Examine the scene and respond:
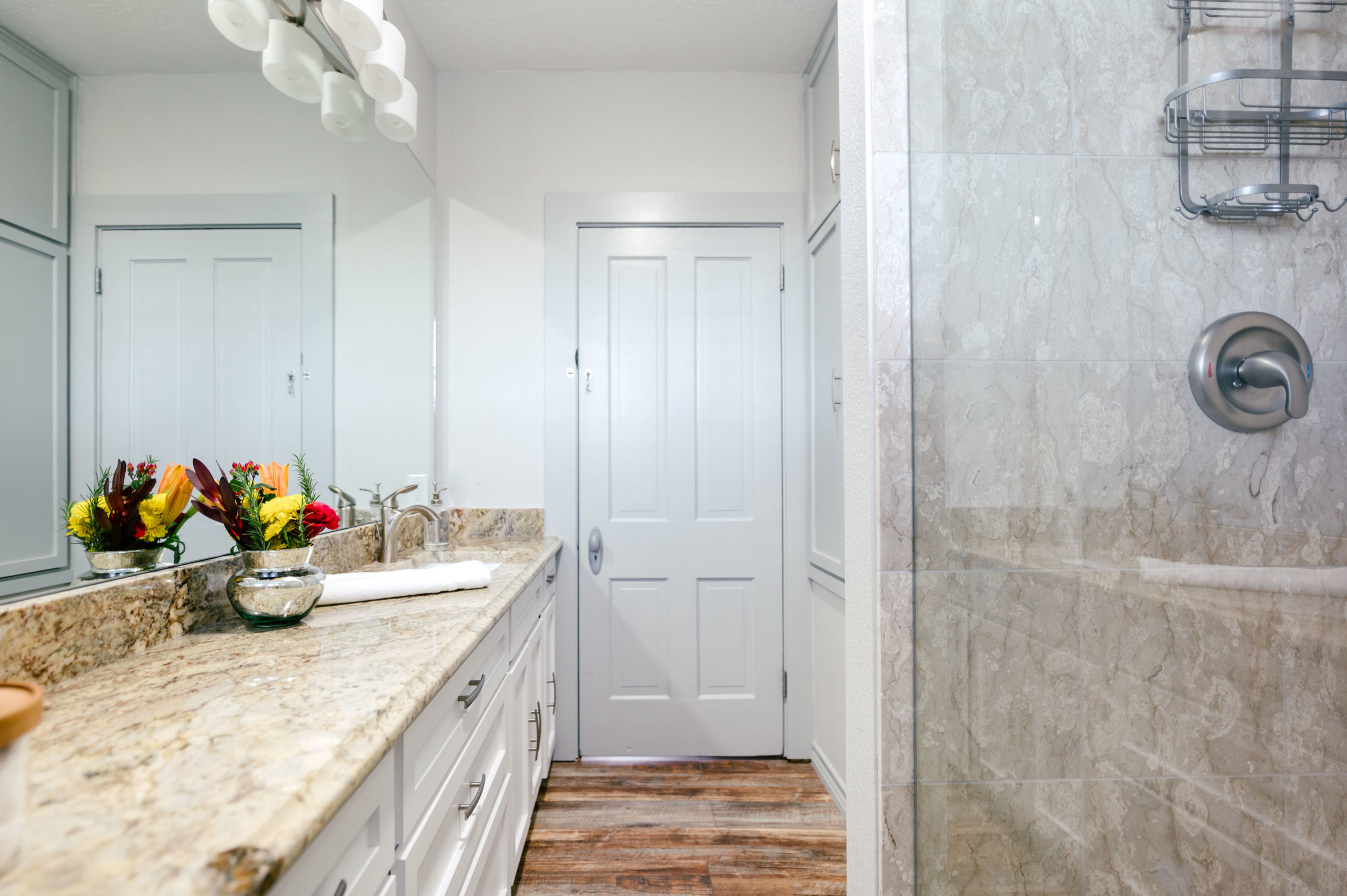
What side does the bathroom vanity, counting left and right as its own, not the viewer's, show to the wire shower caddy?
front

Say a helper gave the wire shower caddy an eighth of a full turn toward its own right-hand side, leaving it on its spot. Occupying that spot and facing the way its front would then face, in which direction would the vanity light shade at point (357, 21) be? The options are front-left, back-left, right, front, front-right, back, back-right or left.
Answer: front-right

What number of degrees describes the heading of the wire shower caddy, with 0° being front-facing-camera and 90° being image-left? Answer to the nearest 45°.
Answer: approximately 0°

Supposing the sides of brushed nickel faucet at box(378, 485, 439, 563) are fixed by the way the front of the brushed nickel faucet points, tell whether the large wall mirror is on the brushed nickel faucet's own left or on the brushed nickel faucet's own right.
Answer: on the brushed nickel faucet's own right

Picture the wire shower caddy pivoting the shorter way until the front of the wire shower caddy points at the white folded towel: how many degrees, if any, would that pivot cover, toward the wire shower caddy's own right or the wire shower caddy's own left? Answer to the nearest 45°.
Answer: approximately 90° to the wire shower caddy's own right

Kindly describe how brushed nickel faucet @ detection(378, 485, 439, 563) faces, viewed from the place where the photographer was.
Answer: facing to the right of the viewer

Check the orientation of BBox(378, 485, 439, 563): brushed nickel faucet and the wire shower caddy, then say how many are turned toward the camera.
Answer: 1
